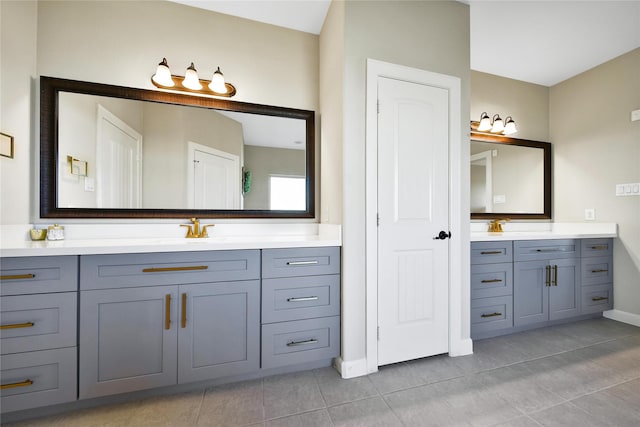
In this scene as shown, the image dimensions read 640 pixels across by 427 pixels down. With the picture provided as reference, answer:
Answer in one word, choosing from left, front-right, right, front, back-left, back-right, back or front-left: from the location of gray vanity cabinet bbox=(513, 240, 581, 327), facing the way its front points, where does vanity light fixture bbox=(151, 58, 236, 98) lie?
right

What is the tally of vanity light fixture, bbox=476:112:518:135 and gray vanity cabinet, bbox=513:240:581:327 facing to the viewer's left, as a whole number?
0

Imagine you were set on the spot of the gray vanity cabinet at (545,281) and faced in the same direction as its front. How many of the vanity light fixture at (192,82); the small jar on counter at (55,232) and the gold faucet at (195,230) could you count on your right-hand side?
3

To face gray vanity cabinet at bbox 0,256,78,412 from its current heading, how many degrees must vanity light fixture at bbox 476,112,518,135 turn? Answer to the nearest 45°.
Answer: approximately 90° to its right

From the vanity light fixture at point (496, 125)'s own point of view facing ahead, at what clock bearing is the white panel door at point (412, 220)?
The white panel door is roughly at 2 o'clock from the vanity light fixture.

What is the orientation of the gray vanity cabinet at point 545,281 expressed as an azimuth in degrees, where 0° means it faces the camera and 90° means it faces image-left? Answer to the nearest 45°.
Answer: approximately 315°

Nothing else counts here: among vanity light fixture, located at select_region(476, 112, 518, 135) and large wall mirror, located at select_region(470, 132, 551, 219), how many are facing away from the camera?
0

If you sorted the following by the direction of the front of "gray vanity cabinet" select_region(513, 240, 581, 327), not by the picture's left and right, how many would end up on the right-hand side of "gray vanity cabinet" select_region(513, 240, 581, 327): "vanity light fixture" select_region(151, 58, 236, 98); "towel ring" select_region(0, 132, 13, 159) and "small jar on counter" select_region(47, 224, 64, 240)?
3

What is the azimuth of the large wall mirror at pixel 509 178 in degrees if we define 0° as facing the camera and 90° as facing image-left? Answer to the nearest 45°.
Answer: approximately 315°
